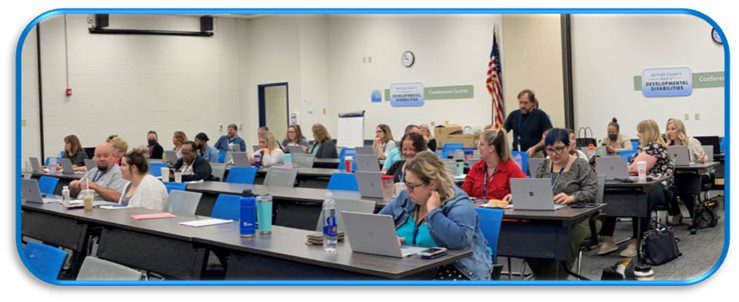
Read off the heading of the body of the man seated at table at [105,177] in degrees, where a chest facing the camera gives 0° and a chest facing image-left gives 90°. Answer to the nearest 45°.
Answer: approximately 45°

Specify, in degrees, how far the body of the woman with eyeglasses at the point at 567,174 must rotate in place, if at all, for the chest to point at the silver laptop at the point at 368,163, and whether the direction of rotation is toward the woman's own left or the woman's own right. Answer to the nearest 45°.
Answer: approximately 90° to the woman's own right

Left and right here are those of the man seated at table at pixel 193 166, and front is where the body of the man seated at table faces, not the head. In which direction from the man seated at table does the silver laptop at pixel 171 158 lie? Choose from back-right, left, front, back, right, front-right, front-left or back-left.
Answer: back-right

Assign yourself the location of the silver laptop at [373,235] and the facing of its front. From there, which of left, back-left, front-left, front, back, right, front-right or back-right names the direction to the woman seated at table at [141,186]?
left

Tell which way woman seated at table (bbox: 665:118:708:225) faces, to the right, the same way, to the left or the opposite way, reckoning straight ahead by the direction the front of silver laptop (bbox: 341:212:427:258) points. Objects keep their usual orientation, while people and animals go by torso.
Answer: the opposite way

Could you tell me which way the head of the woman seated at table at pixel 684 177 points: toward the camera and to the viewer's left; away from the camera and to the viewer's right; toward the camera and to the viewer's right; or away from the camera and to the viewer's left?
toward the camera and to the viewer's left

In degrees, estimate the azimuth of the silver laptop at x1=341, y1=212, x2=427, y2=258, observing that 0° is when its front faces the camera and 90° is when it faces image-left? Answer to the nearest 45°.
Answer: approximately 225°

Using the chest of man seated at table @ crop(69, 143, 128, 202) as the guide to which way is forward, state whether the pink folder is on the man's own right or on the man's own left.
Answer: on the man's own left

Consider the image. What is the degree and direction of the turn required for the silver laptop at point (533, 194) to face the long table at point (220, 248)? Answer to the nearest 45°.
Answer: approximately 180°

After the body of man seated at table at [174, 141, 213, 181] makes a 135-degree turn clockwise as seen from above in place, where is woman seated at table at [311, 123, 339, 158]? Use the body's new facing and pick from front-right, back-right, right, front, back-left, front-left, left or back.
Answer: front-right

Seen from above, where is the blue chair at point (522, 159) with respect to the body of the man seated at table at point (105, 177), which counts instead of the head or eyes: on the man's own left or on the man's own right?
on the man's own left

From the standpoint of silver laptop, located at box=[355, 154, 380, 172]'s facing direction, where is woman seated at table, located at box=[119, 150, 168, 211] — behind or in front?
behind

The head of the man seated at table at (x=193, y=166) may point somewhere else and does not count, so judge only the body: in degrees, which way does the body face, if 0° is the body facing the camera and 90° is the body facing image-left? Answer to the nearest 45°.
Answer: approximately 45°
